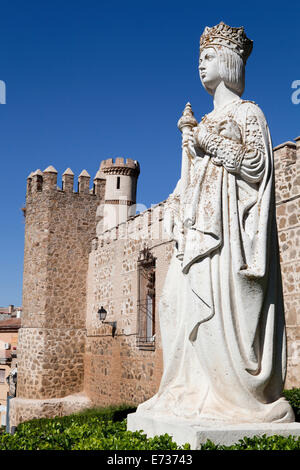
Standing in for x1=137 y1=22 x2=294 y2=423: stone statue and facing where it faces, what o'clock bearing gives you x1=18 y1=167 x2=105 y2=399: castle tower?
The castle tower is roughly at 4 o'clock from the stone statue.

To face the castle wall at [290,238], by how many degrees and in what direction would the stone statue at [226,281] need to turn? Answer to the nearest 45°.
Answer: approximately 135° to its right

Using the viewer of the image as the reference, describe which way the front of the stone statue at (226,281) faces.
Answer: facing the viewer and to the left of the viewer

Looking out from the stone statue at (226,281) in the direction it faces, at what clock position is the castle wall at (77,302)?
The castle wall is roughly at 4 o'clock from the stone statue.

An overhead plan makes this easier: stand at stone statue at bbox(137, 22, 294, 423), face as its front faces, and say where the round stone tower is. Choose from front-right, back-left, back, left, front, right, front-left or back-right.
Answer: back-right
